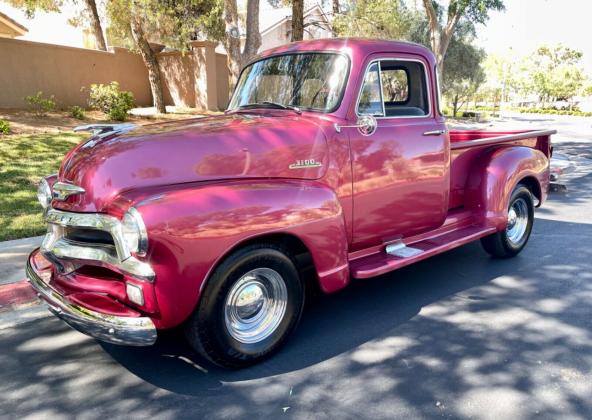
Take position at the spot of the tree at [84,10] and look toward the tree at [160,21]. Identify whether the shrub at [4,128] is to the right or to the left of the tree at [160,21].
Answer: right

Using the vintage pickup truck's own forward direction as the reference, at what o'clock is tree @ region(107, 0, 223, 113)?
The tree is roughly at 4 o'clock from the vintage pickup truck.

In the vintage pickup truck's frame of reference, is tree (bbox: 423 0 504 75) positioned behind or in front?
behind

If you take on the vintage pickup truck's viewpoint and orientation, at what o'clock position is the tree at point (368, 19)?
The tree is roughly at 5 o'clock from the vintage pickup truck.

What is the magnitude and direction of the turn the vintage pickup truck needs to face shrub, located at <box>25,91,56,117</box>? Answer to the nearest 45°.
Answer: approximately 90° to its right

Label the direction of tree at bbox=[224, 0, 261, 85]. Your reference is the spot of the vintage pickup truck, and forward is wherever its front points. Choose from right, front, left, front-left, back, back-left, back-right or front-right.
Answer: back-right

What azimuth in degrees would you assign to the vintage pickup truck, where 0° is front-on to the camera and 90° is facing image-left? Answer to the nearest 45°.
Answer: approximately 45°

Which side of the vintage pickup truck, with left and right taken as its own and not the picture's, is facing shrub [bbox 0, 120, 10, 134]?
right
